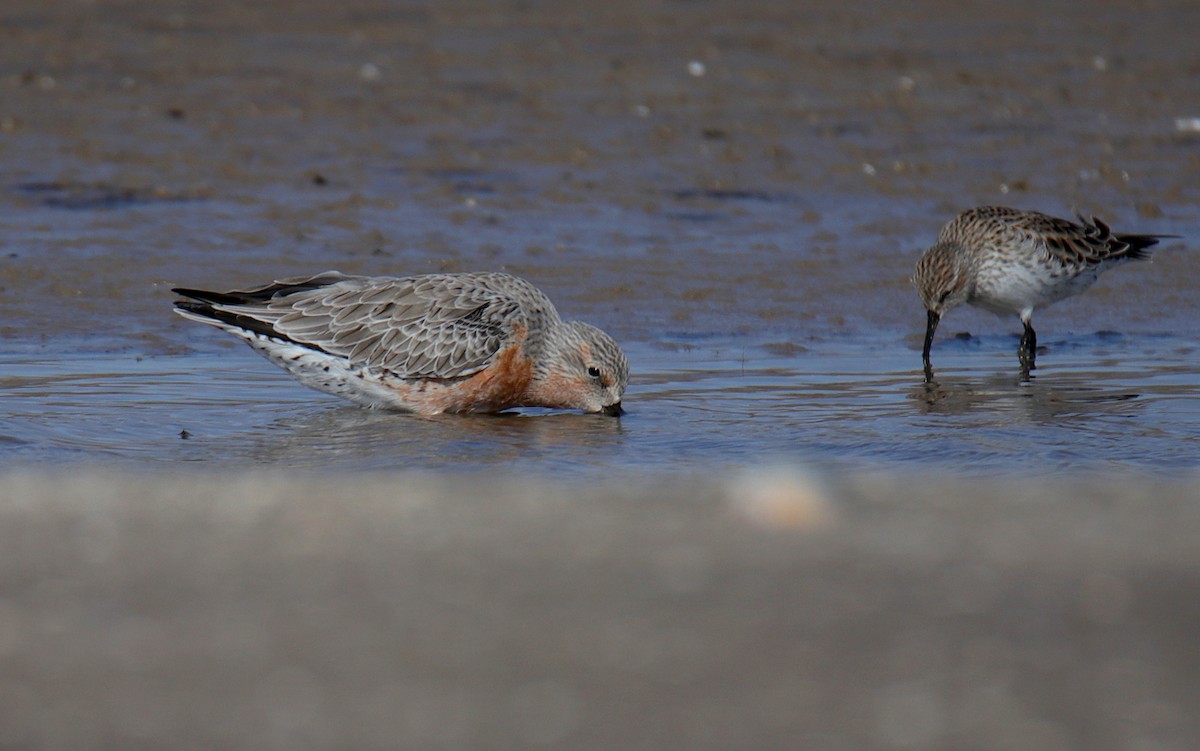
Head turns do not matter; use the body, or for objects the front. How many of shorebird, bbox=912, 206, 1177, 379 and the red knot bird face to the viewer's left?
1

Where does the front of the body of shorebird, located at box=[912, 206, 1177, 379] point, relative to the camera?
to the viewer's left

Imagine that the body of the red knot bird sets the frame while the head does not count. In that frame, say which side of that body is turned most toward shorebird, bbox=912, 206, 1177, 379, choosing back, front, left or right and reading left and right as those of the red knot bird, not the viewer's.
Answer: front

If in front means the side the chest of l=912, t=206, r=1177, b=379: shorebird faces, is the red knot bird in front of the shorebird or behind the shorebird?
in front

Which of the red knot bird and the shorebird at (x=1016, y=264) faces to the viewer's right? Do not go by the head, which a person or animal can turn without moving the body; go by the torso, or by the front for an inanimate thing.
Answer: the red knot bird

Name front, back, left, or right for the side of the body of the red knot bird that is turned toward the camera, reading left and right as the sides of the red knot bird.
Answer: right
